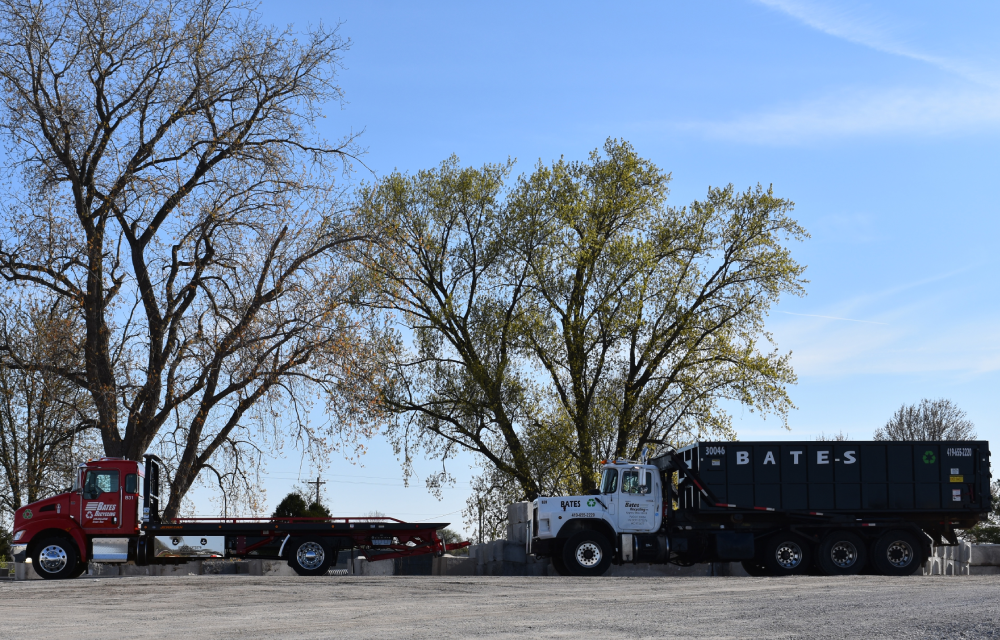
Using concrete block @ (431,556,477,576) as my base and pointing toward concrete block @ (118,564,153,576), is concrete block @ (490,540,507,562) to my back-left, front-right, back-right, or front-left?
back-right

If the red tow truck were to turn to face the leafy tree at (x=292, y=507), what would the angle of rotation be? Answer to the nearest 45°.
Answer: approximately 90° to its right

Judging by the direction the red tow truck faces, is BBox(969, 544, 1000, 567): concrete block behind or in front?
behind

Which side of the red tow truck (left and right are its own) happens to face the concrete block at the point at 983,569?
back

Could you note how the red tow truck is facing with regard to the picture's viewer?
facing to the left of the viewer
